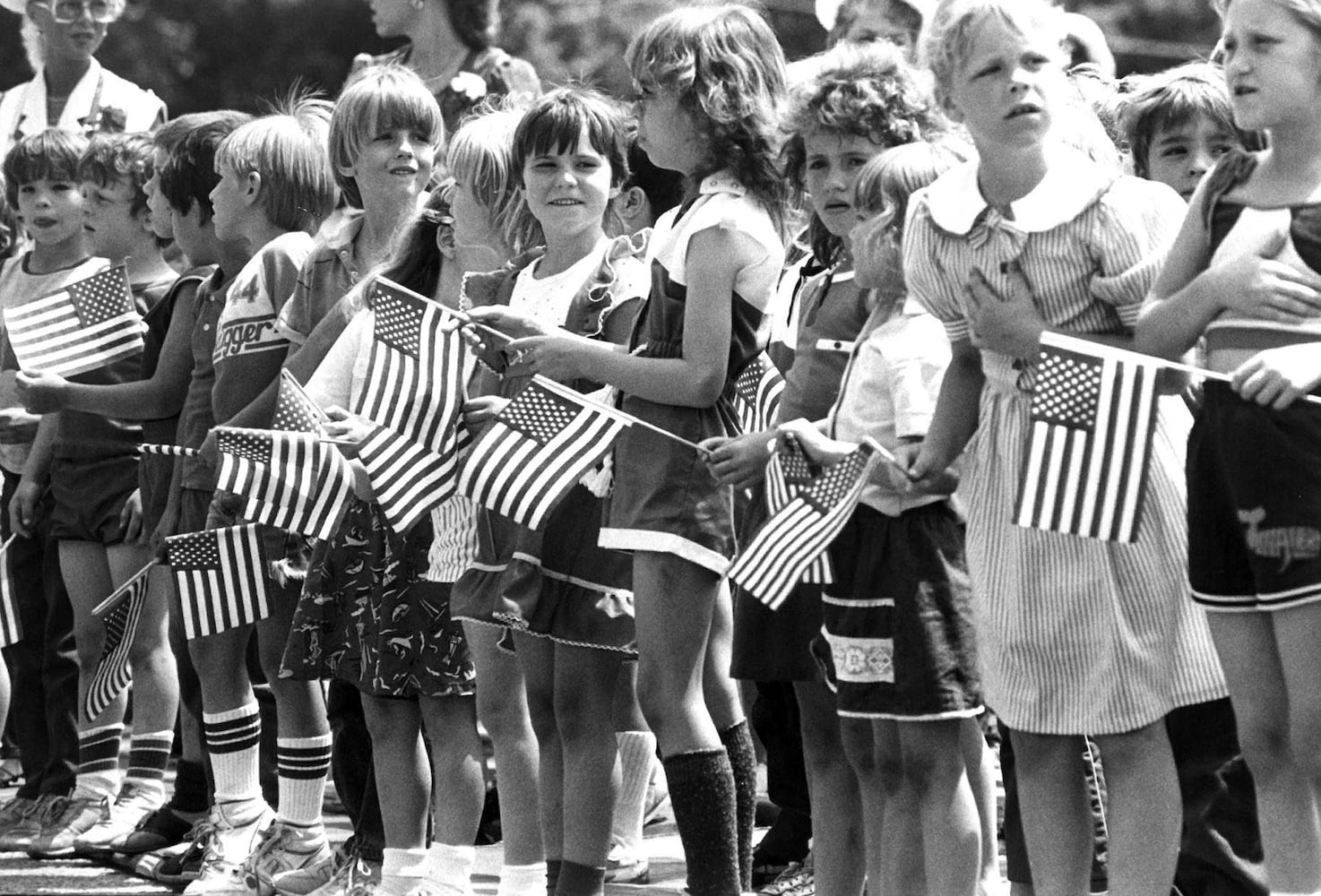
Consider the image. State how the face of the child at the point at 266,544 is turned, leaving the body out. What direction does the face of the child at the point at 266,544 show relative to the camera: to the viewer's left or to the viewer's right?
to the viewer's left

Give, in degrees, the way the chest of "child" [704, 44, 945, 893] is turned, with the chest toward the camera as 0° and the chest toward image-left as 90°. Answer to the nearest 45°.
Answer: approximately 45°

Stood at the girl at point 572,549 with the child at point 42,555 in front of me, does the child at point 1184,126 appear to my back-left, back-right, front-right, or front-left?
back-right

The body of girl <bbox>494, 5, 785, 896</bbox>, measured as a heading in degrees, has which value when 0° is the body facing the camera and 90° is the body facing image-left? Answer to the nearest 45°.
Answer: approximately 90°

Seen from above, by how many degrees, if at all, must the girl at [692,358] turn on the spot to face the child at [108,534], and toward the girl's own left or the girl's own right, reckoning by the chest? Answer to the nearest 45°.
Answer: approximately 45° to the girl's own right

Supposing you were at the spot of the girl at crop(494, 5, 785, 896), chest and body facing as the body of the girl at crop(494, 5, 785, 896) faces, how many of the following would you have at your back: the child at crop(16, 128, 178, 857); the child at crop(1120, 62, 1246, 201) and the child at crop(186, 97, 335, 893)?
1

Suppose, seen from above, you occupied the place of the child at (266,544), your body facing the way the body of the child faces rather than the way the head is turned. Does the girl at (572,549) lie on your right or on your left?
on your left

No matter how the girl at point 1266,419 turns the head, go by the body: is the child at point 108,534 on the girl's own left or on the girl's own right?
on the girl's own right

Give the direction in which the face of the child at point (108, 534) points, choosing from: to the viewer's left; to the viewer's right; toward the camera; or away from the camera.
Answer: to the viewer's left

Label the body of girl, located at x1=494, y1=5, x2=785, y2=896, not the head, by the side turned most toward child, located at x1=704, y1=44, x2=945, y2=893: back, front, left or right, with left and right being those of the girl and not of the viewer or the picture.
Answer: back
